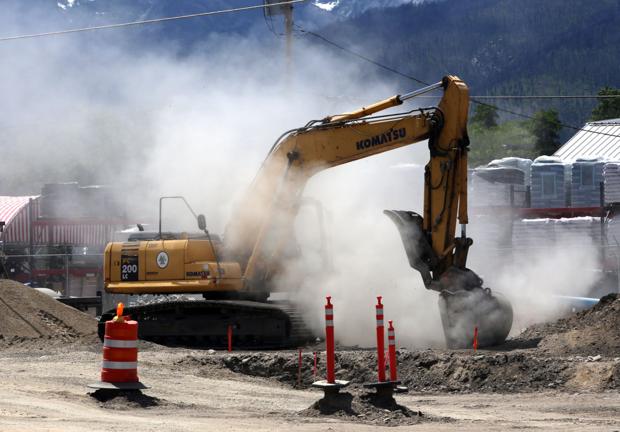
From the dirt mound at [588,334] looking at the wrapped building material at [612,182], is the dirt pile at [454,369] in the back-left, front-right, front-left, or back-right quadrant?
back-left

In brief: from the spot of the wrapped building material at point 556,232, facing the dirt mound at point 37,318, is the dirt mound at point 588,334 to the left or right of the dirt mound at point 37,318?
left

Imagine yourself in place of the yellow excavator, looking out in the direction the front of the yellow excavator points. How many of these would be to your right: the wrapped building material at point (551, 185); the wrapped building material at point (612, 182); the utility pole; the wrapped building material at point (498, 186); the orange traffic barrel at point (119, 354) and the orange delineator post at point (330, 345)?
2

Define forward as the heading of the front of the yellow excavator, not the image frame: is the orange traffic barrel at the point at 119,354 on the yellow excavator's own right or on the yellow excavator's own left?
on the yellow excavator's own right

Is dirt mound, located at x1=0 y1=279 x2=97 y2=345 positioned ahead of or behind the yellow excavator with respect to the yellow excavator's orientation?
behind

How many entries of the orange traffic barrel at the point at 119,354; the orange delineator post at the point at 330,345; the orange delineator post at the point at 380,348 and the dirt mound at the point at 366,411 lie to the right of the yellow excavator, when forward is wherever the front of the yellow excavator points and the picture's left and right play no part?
4

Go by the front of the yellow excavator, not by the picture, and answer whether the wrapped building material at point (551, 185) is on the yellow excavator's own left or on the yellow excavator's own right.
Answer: on the yellow excavator's own left

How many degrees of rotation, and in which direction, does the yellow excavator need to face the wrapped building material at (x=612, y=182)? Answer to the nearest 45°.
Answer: approximately 45° to its left

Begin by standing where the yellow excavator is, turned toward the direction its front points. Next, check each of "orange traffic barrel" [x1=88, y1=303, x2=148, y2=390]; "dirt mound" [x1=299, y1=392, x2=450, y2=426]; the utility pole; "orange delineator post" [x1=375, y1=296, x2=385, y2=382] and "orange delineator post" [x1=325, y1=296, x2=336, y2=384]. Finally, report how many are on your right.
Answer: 4

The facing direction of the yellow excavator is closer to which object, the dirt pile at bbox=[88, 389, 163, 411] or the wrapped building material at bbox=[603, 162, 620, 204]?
the wrapped building material

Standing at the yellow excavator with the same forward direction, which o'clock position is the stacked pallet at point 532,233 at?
The stacked pallet is roughly at 10 o'clock from the yellow excavator.

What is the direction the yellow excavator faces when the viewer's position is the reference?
facing to the right of the viewer

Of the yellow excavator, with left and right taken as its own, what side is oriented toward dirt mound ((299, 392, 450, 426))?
right

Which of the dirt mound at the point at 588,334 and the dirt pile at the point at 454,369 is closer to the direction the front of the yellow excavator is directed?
the dirt mound

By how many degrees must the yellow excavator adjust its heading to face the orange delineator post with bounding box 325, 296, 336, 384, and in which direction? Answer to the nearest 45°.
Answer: approximately 90° to its right

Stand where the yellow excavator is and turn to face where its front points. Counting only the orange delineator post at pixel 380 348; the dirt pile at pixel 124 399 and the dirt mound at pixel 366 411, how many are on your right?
3

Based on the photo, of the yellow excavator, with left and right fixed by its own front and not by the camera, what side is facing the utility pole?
left

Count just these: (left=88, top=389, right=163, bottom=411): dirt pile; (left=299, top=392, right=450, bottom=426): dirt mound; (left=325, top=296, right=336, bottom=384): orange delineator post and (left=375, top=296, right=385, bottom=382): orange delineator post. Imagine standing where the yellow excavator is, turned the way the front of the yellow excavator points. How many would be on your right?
4
